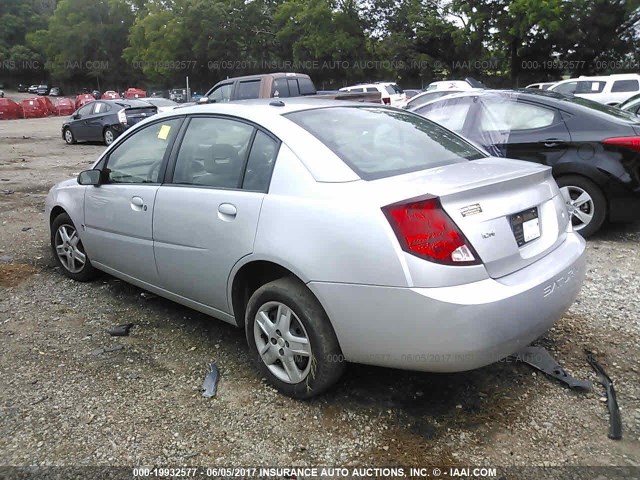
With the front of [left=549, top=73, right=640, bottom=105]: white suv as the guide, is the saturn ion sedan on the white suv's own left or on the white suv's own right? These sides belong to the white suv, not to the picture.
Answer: on the white suv's own left

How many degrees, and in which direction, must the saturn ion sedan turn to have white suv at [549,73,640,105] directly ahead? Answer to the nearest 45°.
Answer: approximately 90° to its right

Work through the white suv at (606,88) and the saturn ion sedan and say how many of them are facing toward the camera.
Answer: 0

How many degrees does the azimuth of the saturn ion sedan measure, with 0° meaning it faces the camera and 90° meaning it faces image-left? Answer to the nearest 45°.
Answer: approximately 135°

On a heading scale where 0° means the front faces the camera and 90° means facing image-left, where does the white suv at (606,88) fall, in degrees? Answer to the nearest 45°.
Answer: approximately 90°
